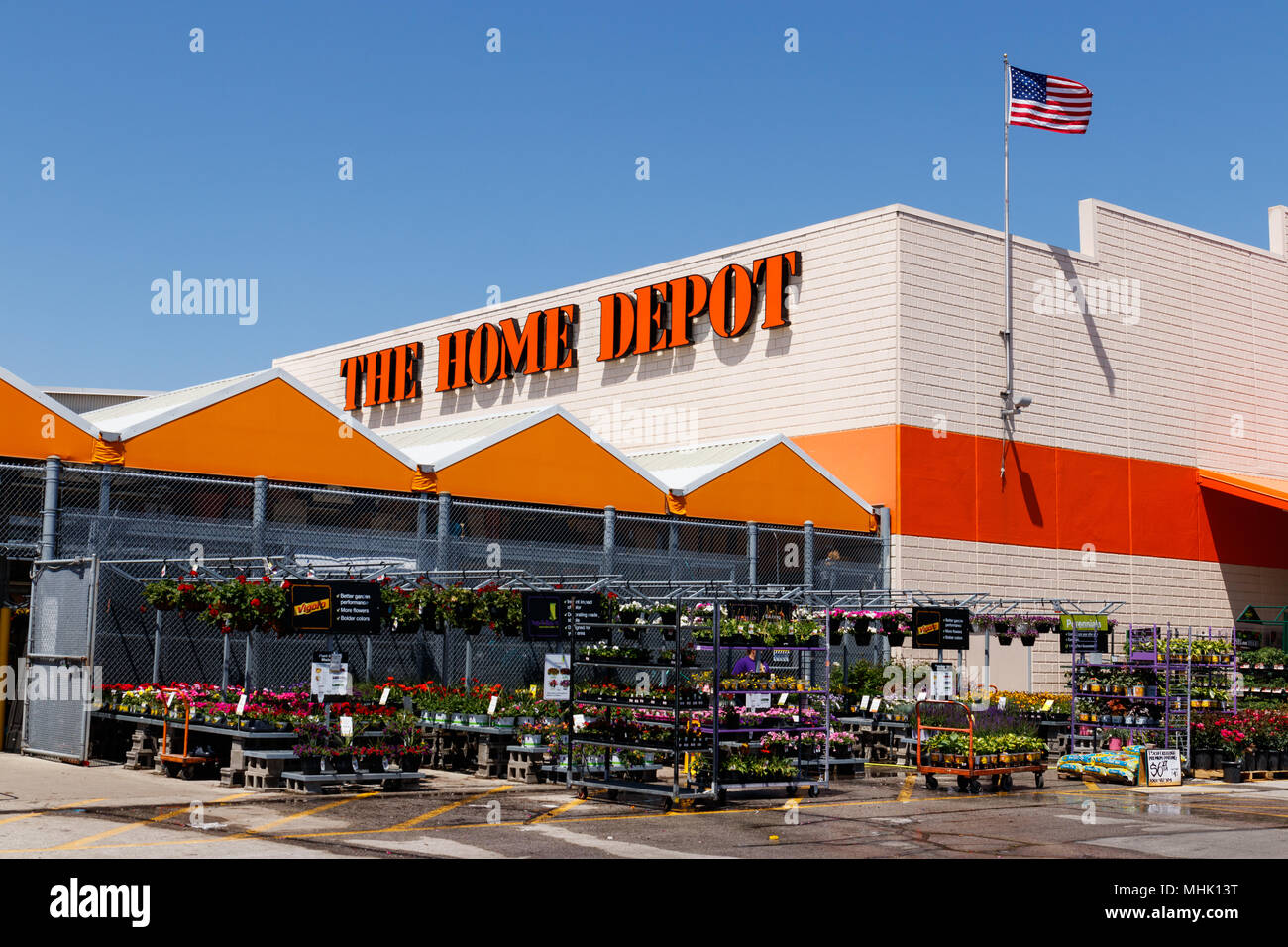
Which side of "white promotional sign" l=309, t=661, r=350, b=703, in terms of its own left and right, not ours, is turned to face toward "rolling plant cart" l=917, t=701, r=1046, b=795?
left

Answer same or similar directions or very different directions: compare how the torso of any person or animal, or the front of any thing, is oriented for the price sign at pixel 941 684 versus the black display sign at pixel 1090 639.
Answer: same or similar directions

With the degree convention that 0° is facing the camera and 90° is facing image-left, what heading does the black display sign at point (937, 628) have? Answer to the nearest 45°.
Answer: approximately 0°

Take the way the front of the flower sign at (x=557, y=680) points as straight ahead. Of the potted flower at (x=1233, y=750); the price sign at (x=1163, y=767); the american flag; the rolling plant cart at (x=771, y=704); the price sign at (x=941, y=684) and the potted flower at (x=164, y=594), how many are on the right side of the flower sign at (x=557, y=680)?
1

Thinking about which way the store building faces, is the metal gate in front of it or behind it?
in front

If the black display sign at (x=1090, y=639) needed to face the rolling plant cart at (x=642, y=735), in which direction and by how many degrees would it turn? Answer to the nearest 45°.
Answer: approximately 45° to its right

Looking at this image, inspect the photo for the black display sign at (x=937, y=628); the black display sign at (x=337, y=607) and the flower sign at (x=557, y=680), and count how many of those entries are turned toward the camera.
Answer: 3

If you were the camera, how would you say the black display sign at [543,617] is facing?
facing the viewer

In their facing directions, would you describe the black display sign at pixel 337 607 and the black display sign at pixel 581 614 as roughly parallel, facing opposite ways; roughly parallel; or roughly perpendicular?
roughly parallel

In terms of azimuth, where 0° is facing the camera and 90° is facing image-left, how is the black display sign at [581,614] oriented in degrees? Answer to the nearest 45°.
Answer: approximately 0°

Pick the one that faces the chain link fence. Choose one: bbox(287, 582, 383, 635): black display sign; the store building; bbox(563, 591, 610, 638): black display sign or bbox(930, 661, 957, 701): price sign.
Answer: the store building

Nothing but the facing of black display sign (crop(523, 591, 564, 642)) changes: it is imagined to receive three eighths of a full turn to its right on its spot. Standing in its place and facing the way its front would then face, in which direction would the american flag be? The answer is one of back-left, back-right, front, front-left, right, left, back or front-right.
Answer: right

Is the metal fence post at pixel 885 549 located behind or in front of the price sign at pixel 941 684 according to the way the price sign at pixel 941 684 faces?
behind

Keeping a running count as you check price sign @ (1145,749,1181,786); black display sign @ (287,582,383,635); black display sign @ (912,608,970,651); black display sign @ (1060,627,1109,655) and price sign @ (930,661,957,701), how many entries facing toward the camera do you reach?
5

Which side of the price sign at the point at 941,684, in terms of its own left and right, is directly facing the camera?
front
